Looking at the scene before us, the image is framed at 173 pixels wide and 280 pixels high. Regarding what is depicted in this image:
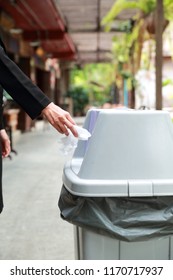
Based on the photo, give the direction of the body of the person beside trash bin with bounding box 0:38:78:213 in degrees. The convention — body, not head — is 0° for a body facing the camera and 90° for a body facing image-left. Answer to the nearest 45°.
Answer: approximately 270°
